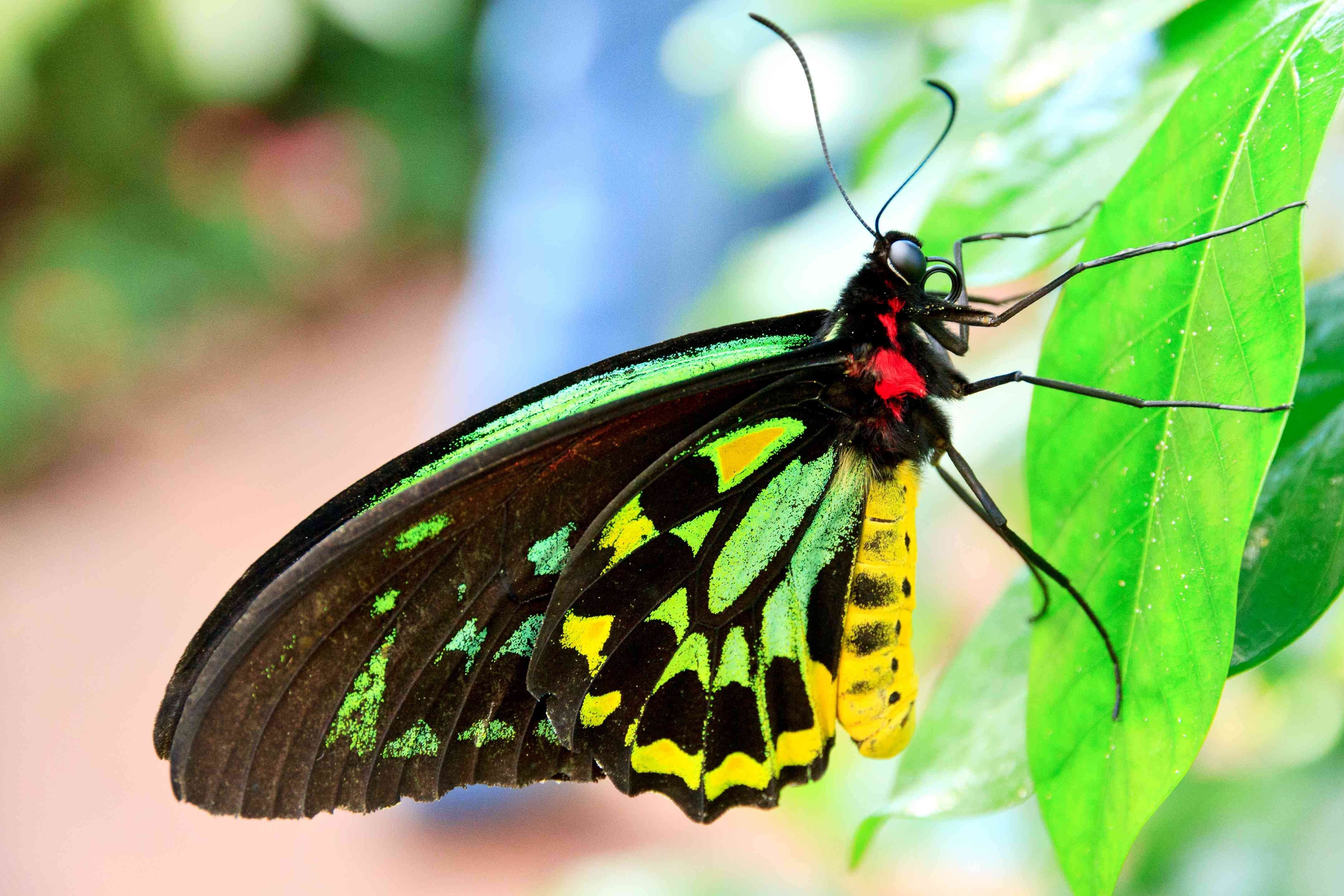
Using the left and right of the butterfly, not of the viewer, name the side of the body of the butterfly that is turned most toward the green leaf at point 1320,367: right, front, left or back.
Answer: front

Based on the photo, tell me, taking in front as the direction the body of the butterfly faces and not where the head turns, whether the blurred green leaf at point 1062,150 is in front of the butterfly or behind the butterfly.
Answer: in front

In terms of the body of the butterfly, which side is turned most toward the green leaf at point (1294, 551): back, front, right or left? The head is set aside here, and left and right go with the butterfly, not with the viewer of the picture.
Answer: front

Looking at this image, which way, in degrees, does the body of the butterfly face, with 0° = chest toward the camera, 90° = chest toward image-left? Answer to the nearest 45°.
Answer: approximately 270°
